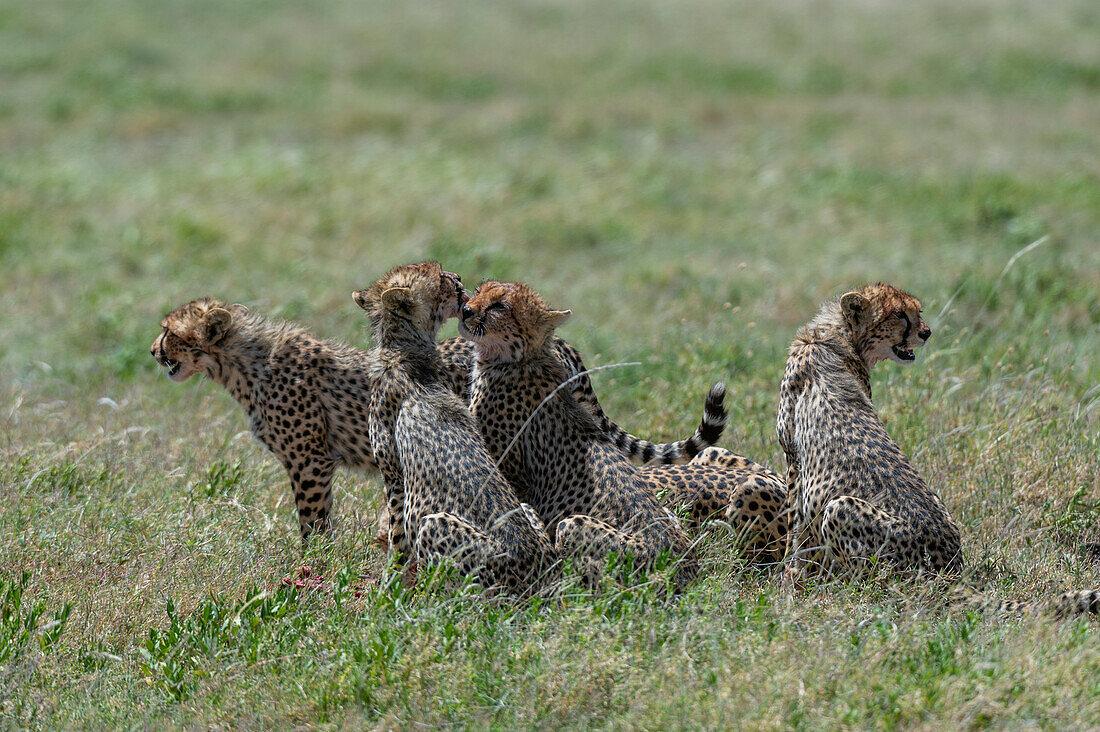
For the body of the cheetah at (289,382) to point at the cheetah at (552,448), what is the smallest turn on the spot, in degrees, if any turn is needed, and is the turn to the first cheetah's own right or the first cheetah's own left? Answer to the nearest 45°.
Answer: approximately 135° to the first cheetah's own left

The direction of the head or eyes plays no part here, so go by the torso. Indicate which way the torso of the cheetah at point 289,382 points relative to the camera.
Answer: to the viewer's left

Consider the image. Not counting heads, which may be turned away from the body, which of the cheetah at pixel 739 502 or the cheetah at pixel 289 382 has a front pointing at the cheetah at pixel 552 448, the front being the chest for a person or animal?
the cheetah at pixel 739 502

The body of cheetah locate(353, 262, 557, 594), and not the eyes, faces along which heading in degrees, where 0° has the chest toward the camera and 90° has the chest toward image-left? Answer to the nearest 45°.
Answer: approximately 135°

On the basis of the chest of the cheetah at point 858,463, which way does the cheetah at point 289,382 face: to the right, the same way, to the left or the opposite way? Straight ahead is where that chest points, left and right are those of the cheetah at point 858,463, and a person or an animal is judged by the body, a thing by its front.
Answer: to the left

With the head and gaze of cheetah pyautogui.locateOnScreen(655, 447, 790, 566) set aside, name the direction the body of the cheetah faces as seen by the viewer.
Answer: to the viewer's left

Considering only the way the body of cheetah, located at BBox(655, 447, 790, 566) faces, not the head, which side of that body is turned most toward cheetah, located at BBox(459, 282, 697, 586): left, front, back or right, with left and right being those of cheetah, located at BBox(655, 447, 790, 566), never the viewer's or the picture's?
front

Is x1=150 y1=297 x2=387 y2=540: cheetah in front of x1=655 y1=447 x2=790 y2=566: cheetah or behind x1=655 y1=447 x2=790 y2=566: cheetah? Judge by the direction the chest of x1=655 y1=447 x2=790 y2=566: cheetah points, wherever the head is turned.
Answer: in front
